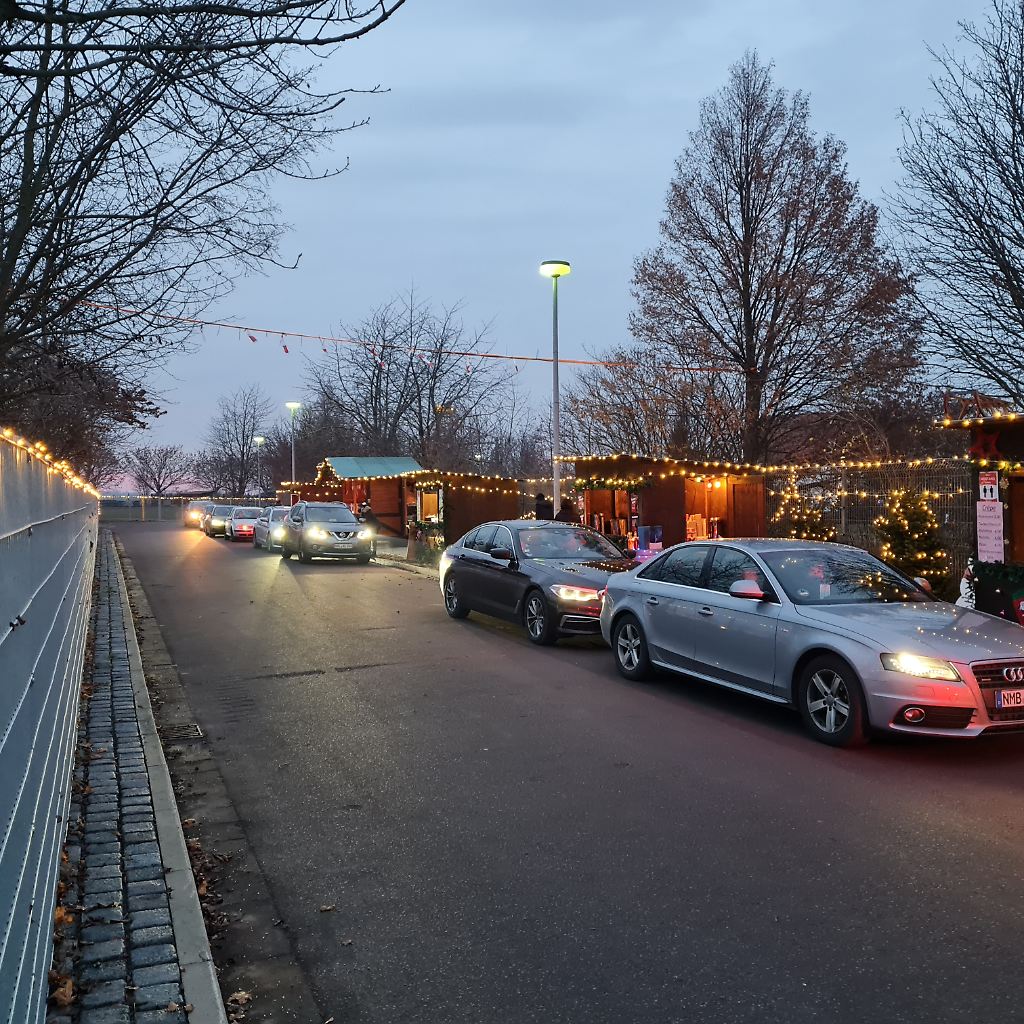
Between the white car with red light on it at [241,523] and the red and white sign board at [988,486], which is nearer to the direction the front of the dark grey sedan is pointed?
the red and white sign board

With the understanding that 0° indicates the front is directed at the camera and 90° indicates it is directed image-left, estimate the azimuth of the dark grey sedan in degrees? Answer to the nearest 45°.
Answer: approximately 315°

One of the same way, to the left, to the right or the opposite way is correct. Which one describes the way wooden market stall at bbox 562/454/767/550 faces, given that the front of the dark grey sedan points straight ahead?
to the right

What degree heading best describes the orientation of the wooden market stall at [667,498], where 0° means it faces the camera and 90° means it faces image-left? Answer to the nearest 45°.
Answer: approximately 45°

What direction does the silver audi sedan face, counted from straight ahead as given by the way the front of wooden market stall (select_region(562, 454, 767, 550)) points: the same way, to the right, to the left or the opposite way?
to the left

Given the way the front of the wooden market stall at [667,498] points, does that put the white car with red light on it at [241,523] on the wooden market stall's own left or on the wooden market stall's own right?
on the wooden market stall's own right

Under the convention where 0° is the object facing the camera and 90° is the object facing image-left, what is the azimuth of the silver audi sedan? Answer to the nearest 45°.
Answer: approximately 315°

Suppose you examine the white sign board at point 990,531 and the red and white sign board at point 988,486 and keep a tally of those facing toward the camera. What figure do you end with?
2

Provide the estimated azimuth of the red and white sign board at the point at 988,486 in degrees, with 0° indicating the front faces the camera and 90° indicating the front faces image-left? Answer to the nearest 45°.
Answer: approximately 0°

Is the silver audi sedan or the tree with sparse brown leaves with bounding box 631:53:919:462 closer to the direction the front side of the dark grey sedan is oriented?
the silver audi sedan

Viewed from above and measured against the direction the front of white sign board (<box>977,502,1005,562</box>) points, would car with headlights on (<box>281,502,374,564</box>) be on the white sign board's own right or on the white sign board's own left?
on the white sign board's own right
